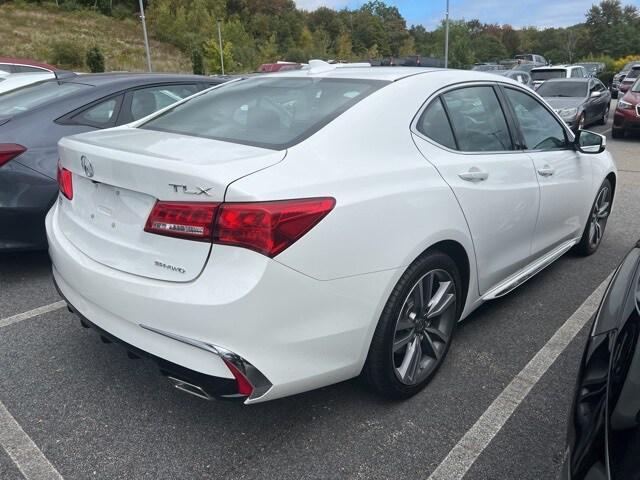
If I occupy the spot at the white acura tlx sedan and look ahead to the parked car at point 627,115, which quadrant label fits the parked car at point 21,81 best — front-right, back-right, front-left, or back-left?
front-left

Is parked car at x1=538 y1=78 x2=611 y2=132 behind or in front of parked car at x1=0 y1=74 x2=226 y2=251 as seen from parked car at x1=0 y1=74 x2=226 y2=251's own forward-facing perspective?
in front

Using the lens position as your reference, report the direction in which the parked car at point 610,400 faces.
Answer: facing the viewer and to the left of the viewer

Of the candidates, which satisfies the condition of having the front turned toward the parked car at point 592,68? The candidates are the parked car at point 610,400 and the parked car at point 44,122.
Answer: the parked car at point 44,122

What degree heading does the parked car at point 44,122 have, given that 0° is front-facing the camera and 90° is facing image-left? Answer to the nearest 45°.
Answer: approximately 225°

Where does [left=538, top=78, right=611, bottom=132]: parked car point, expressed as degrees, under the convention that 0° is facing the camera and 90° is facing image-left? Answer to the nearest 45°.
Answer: approximately 45°

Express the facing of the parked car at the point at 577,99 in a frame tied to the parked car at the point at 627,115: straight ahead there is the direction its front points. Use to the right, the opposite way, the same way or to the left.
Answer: the same way

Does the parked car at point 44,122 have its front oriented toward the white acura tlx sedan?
no

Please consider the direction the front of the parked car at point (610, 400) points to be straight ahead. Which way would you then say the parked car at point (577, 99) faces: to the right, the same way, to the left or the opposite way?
the same way

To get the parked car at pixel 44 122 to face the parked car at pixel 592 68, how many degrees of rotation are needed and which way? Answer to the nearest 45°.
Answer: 0° — it already faces it

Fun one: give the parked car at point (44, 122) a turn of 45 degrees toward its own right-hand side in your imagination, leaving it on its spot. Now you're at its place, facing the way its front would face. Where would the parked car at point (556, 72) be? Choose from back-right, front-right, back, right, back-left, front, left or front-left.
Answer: front-left

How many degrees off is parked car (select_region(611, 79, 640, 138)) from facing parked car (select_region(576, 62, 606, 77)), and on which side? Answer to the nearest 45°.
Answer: approximately 135° to its right

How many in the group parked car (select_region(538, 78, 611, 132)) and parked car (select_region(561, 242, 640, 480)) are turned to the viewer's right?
0

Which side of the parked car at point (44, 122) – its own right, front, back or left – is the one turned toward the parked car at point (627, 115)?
front

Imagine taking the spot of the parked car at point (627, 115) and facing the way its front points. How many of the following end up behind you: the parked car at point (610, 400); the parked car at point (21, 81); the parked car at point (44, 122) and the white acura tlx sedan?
0

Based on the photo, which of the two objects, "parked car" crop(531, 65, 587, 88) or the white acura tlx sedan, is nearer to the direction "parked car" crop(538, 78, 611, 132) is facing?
the white acura tlx sedan

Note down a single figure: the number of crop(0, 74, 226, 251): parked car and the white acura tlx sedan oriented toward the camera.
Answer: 0

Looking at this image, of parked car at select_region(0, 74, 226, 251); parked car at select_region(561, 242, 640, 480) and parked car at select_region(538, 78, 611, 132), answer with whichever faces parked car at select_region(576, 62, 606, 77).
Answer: parked car at select_region(0, 74, 226, 251)

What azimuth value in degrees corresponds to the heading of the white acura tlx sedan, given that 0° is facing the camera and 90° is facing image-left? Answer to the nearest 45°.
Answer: approximately 225°
